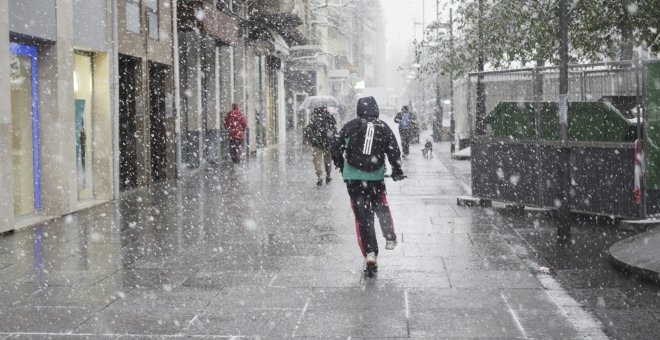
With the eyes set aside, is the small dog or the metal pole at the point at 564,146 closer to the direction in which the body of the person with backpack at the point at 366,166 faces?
the small dog

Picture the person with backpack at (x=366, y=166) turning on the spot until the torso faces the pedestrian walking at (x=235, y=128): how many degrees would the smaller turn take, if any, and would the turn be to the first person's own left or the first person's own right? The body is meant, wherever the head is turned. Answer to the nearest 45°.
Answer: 0° — they already face them

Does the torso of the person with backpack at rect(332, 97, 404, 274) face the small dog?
yes

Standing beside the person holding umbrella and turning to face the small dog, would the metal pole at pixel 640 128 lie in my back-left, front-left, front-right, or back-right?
back-right

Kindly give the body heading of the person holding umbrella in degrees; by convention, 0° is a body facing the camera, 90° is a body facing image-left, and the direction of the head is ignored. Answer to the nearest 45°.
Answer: approximately 180°

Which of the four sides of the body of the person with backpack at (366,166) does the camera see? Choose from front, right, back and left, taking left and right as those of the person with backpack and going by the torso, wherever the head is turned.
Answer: back

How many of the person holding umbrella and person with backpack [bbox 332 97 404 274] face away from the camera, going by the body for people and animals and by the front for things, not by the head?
2

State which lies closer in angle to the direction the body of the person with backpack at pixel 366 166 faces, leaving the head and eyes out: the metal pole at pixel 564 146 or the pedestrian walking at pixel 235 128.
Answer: the pedestrian walking

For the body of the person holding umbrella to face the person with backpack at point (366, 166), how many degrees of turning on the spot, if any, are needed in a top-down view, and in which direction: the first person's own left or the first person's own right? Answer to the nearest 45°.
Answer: approximately 180°

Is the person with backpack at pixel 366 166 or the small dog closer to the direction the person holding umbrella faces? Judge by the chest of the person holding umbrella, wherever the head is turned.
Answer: the small dog
